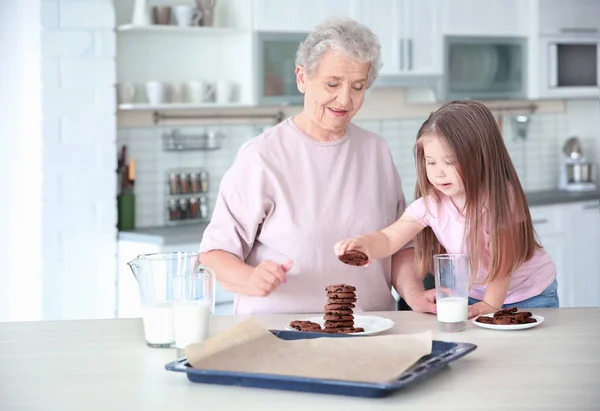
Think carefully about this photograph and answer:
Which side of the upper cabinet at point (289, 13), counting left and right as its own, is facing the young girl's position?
front

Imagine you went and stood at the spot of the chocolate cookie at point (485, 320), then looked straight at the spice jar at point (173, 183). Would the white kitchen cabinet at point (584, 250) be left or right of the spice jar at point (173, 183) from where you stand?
right

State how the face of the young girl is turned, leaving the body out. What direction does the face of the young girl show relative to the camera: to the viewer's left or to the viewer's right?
to the viewer's left

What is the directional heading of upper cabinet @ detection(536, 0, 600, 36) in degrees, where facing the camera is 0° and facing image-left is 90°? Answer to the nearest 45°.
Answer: approximately 0°

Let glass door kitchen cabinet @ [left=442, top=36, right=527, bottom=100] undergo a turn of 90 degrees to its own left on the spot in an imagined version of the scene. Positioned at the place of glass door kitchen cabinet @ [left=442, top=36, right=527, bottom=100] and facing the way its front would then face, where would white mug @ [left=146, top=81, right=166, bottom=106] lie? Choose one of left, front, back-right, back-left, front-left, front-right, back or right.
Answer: back-right

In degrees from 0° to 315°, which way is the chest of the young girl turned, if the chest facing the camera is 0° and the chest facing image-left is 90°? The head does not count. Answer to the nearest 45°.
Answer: approximately 45°

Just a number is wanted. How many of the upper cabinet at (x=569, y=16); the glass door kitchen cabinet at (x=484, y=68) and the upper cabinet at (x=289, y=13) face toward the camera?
3

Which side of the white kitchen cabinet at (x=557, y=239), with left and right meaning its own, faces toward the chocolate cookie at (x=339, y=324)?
front
